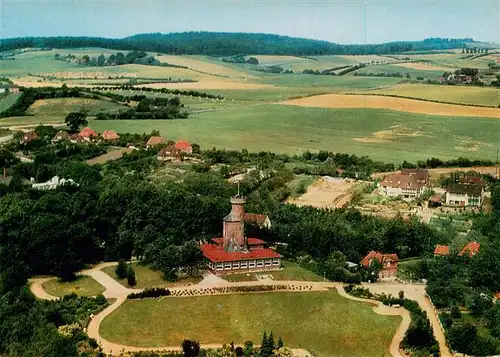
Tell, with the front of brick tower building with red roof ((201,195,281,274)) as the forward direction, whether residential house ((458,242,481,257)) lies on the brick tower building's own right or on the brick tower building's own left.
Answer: on the brick tower building's own left

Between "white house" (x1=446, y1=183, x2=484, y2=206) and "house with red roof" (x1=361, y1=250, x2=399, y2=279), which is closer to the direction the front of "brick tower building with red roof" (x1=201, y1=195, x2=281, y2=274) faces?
the house with red roof

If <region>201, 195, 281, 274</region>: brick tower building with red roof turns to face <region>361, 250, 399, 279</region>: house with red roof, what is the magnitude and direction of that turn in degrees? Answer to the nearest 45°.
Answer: approximately 90° to its left

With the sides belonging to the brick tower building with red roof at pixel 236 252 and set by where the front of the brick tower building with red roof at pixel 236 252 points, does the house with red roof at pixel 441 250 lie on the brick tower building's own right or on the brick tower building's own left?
on the brick tower building's own left

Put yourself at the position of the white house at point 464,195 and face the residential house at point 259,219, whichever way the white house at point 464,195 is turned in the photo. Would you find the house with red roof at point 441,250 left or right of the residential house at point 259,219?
left

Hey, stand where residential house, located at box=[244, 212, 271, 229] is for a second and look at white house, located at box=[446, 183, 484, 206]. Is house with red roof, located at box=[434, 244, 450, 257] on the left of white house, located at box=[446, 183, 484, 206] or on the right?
right

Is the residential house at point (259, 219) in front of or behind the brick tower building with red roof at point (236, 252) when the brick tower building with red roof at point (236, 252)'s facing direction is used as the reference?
behind

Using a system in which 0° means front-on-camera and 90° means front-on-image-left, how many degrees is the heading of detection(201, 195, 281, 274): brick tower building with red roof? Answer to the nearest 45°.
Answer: approximately 0°

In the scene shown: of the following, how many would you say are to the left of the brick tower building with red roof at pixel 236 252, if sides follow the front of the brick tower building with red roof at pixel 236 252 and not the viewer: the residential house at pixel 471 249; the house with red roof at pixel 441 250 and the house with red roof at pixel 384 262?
3
